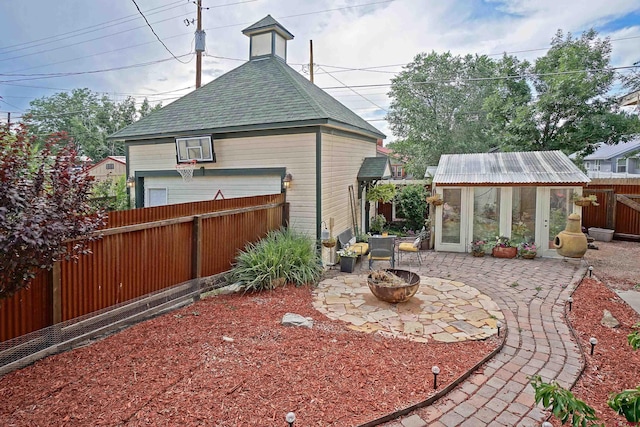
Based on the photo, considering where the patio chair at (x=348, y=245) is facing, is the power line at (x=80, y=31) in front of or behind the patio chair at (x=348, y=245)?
behind

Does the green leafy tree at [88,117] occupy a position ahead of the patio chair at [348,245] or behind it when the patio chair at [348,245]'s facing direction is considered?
behind

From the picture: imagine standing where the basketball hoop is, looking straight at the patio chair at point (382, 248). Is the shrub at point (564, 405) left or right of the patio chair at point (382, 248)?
right

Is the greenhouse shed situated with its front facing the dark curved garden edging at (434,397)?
yes

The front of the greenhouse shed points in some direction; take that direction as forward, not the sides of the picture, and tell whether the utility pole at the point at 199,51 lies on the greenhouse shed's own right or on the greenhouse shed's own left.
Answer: on the greenhouse shed's own right

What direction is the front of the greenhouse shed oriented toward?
toward the camera

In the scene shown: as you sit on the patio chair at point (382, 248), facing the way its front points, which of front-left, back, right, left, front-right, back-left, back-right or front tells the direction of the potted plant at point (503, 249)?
back-left

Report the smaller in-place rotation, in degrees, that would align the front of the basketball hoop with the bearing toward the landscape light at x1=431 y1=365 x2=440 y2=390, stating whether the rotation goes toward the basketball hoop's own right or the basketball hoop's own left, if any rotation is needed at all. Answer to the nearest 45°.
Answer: approximately 45° to the basketball hoop's own left

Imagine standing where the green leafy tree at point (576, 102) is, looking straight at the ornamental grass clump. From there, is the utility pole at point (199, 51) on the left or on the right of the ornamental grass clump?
right

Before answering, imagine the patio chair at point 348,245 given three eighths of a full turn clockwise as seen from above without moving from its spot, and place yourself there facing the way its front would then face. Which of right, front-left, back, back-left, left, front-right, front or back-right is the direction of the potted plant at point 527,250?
back

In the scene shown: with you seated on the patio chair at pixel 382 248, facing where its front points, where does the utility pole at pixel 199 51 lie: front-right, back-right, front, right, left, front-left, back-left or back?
back-right

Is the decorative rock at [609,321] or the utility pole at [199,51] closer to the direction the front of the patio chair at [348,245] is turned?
the decorative rock

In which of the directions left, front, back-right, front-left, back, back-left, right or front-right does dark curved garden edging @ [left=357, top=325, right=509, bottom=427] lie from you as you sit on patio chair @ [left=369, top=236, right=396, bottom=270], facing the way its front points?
front

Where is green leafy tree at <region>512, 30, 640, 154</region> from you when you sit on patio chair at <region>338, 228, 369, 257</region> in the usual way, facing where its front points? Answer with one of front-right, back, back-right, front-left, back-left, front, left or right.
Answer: left

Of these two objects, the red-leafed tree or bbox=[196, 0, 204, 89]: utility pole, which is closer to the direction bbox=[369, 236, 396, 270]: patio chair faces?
the red-leafed tree

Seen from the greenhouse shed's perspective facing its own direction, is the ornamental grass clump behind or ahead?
ahead

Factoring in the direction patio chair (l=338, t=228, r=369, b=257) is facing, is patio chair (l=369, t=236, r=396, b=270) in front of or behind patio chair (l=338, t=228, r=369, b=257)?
in front
